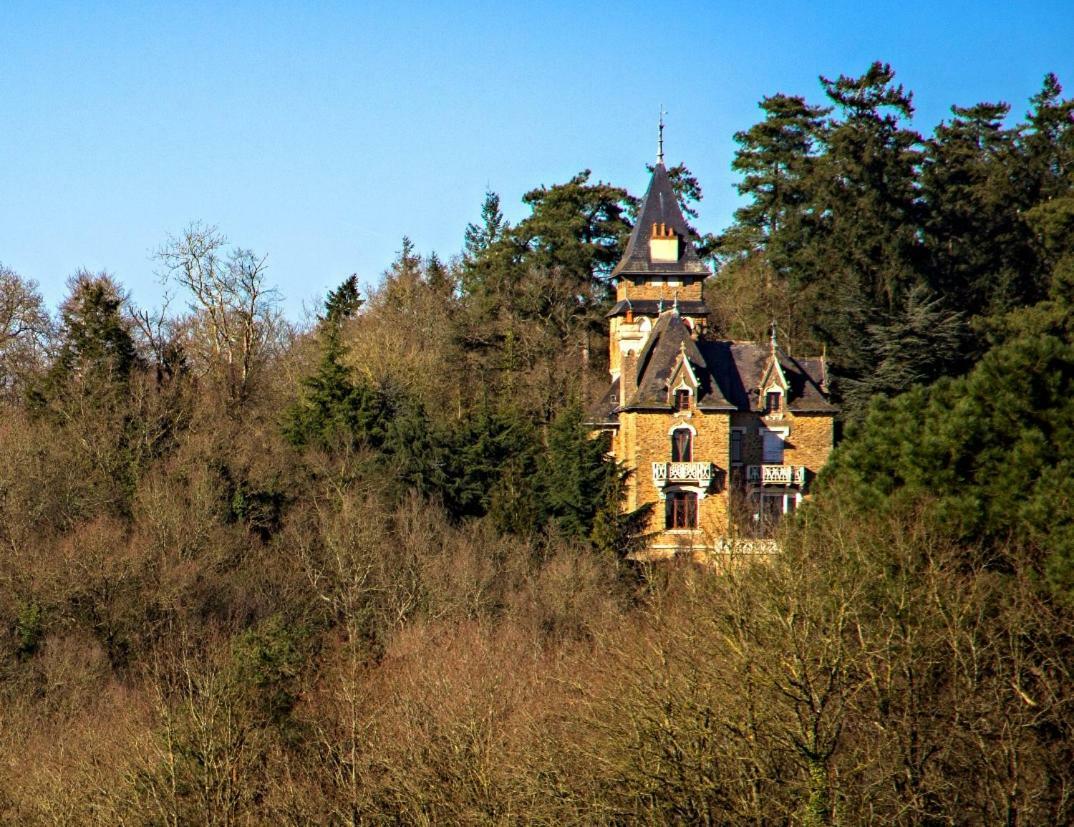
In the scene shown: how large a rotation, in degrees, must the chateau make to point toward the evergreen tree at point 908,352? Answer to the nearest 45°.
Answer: approximately 135° to its left

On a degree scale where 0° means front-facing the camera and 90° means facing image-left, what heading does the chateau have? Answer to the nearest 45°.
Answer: approximately 0°

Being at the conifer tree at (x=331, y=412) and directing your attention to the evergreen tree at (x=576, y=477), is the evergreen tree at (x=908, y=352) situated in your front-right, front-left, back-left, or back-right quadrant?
front-left

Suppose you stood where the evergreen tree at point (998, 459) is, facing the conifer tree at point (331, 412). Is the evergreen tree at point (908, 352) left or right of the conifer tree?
right

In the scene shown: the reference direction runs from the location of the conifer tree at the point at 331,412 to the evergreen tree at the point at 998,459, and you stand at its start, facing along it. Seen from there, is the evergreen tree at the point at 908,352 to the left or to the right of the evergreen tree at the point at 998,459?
left

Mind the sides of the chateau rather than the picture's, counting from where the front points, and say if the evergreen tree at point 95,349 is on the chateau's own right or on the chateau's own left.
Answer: on the chateau's own right

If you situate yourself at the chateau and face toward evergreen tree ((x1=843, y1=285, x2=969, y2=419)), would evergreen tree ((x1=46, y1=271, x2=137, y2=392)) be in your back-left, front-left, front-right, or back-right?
back-left

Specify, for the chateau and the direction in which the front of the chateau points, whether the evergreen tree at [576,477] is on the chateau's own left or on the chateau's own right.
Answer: on the chateau's own right

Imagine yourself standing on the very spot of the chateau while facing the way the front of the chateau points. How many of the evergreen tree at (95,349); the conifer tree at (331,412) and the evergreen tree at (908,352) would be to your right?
2

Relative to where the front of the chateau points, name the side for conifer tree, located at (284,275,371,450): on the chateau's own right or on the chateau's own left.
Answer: on the chateau's own right
